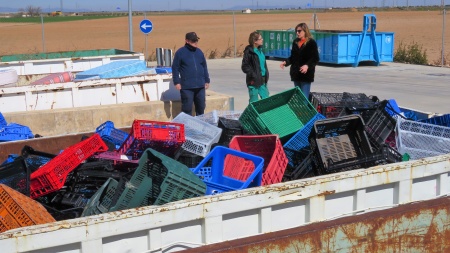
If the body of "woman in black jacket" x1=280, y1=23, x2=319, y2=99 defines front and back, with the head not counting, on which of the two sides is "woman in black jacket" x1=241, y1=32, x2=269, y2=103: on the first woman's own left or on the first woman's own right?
on the first woman's own right

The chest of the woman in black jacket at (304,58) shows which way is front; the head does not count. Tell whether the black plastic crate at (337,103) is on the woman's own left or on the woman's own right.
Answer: on the woman's own left

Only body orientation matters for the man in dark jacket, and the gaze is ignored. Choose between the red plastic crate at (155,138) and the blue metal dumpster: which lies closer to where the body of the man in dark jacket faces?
the red plastic crate

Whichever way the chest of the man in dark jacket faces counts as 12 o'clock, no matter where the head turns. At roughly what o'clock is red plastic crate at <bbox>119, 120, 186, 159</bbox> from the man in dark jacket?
The red plastic crate is roughly at 12 o'clock from the man in dark jacket.

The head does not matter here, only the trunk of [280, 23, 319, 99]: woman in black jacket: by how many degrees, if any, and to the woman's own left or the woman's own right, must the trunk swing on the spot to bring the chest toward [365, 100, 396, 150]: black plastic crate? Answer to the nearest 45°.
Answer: approximately 45° to the woman's own left
